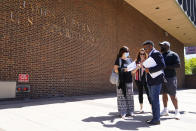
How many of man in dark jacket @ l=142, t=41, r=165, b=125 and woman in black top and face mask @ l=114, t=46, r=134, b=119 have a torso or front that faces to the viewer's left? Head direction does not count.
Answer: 1

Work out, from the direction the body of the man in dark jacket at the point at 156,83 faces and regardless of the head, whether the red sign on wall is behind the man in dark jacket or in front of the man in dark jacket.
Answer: in front

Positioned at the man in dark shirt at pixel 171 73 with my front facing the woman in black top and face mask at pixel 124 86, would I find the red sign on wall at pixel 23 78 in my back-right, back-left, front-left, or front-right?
front-right

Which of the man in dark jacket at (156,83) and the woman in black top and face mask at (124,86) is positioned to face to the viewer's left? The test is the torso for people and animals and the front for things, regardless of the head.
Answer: the man in dark jacket

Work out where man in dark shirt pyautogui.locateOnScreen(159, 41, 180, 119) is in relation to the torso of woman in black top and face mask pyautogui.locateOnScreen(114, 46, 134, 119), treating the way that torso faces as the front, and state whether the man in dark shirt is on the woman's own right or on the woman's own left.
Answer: on the woman's own left

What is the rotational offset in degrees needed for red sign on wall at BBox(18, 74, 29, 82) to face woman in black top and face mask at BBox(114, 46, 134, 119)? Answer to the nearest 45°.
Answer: approximately 45° to its left

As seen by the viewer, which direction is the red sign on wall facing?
toward the camera

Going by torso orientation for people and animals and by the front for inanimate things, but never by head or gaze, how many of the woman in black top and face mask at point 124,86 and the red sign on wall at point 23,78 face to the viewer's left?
0

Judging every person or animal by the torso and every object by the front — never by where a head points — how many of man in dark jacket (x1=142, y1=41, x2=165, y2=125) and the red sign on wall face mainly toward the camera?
1

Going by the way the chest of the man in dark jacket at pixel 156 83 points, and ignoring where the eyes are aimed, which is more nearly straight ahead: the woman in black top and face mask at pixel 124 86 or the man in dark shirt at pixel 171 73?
the woman in black top and face mask

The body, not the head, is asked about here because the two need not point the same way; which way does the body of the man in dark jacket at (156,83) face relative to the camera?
to the viewer's left

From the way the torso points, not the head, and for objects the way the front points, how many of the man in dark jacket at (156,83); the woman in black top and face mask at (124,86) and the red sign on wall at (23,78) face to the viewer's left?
1

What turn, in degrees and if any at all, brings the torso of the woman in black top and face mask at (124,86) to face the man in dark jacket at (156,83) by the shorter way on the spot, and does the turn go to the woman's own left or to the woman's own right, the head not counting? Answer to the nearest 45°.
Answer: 0° — they already face them

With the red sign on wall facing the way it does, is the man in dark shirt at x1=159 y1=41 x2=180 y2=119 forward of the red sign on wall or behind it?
forward

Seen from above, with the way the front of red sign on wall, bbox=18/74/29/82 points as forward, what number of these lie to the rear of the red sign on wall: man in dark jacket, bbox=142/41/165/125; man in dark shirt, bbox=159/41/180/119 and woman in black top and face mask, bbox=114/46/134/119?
0
